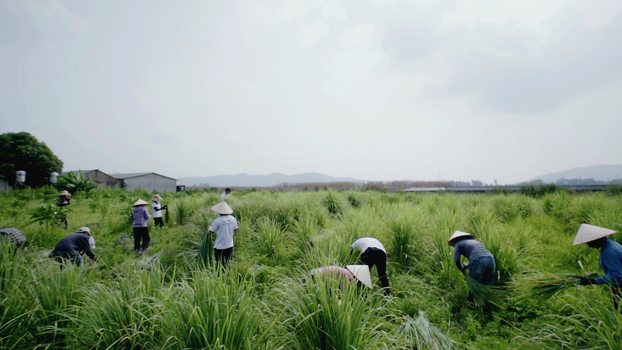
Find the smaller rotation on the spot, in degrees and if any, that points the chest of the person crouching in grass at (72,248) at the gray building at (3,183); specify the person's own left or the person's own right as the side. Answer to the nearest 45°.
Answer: approximately 90° to the person's own left

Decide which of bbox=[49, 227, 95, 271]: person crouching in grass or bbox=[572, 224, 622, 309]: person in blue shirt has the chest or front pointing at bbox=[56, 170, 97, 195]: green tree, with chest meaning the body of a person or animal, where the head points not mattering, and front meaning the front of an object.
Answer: the person in blue shirt

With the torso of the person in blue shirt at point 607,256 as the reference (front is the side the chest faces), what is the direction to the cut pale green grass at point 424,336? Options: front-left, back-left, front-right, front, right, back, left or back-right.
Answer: front-left

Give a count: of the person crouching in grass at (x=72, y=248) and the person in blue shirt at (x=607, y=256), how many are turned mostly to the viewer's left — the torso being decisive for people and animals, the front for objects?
1

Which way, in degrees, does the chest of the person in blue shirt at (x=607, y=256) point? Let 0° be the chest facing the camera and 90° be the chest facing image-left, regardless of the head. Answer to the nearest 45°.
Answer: approximately 90°

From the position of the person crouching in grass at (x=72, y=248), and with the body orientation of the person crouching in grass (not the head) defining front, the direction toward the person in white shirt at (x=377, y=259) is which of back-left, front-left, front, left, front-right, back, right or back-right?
front-right

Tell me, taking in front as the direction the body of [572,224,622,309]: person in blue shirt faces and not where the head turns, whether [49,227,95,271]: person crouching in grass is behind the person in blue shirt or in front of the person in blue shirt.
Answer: in front

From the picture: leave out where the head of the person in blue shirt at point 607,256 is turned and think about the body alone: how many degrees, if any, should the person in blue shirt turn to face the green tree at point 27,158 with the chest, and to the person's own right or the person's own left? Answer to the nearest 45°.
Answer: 0° — they already face it

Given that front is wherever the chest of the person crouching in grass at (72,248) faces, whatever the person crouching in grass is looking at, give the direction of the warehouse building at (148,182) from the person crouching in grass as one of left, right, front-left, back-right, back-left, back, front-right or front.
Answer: left

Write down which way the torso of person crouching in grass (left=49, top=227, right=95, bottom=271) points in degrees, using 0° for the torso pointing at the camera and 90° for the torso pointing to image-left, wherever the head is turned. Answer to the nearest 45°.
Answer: approximately 270°
